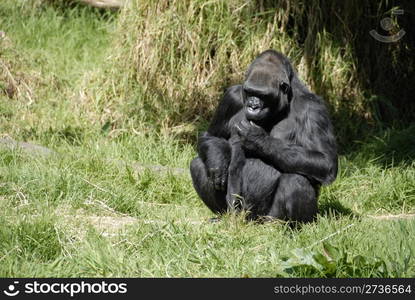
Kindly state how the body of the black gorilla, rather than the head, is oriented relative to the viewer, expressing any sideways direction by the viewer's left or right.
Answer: facing the viewer and to the left of the viewer
